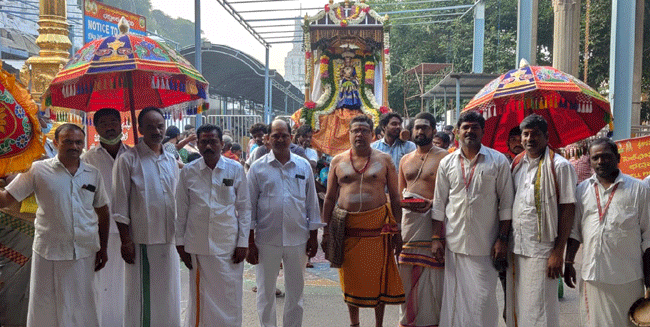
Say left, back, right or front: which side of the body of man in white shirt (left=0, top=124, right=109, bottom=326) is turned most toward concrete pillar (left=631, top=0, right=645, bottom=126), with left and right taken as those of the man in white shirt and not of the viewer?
left

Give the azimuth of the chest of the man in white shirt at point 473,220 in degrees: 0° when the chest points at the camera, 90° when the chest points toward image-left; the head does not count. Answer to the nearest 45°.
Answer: approximately 0°

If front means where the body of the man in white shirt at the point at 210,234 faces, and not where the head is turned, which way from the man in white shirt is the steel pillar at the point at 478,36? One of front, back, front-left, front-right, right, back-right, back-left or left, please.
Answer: back-left

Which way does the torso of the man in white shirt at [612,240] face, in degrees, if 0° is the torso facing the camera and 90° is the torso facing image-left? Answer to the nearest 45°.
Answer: approximately 45°

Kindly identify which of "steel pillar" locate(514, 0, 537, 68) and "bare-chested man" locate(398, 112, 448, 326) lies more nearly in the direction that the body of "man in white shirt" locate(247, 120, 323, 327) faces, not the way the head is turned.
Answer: the bare-chested man

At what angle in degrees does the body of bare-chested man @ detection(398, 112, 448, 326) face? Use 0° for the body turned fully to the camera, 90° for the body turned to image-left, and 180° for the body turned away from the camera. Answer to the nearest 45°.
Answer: approximately 45°

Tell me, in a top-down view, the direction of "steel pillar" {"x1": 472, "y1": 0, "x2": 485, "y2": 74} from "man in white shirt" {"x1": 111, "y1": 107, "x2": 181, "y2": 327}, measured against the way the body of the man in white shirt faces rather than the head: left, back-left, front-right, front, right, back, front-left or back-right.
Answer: left

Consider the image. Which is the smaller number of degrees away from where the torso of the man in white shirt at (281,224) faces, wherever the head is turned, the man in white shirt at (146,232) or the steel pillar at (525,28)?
the man in white shirt
